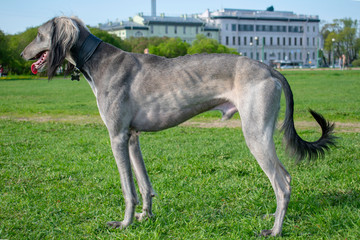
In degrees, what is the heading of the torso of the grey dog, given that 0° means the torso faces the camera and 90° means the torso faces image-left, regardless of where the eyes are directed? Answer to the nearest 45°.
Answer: approximately 90°
